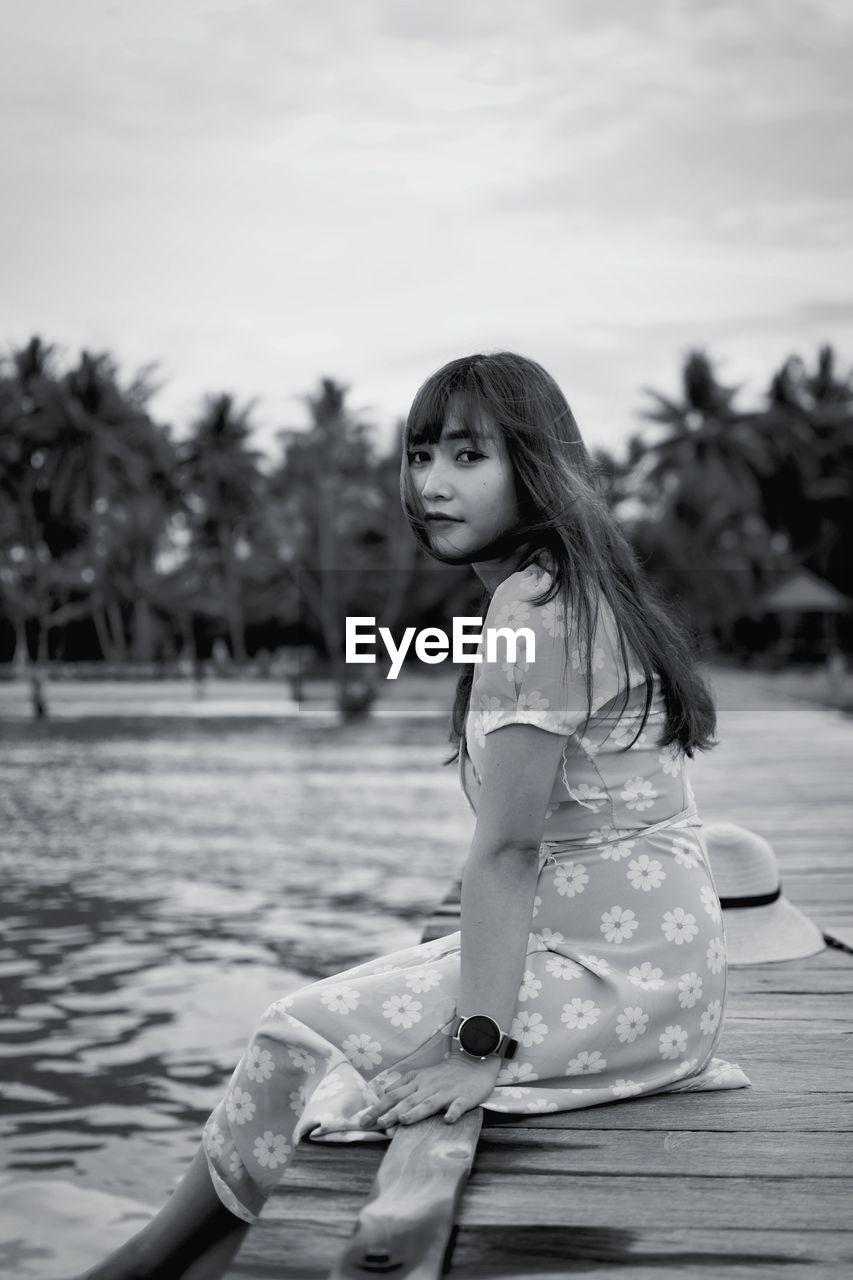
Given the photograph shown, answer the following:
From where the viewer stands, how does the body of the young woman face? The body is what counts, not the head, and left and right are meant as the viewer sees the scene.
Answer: facing to the left of the viewer

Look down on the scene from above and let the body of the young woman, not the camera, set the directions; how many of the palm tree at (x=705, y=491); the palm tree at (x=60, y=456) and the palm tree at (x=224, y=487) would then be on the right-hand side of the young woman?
3

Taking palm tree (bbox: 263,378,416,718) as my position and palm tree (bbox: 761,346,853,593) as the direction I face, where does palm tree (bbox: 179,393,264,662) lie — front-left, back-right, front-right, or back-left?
back-left

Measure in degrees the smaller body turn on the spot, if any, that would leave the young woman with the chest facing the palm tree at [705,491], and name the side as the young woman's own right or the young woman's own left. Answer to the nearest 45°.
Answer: approximately 90° to the young woman's own right

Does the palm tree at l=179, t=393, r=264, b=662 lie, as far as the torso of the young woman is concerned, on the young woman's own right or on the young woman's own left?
on the young woman's own right

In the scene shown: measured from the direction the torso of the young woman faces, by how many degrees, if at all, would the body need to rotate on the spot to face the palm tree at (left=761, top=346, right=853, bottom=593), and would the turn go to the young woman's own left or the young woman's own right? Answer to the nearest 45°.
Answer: approximately 90° to the young woman's own right

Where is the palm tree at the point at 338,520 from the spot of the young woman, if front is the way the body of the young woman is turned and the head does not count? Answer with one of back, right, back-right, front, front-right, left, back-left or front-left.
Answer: right

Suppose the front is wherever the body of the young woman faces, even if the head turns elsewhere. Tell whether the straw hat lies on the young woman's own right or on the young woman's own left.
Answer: on the young woman's own right

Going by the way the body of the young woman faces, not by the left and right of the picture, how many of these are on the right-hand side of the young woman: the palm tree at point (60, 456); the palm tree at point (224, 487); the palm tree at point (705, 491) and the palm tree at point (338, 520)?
4

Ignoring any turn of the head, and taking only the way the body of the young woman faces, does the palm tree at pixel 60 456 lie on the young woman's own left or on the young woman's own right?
on the young woman's own right
